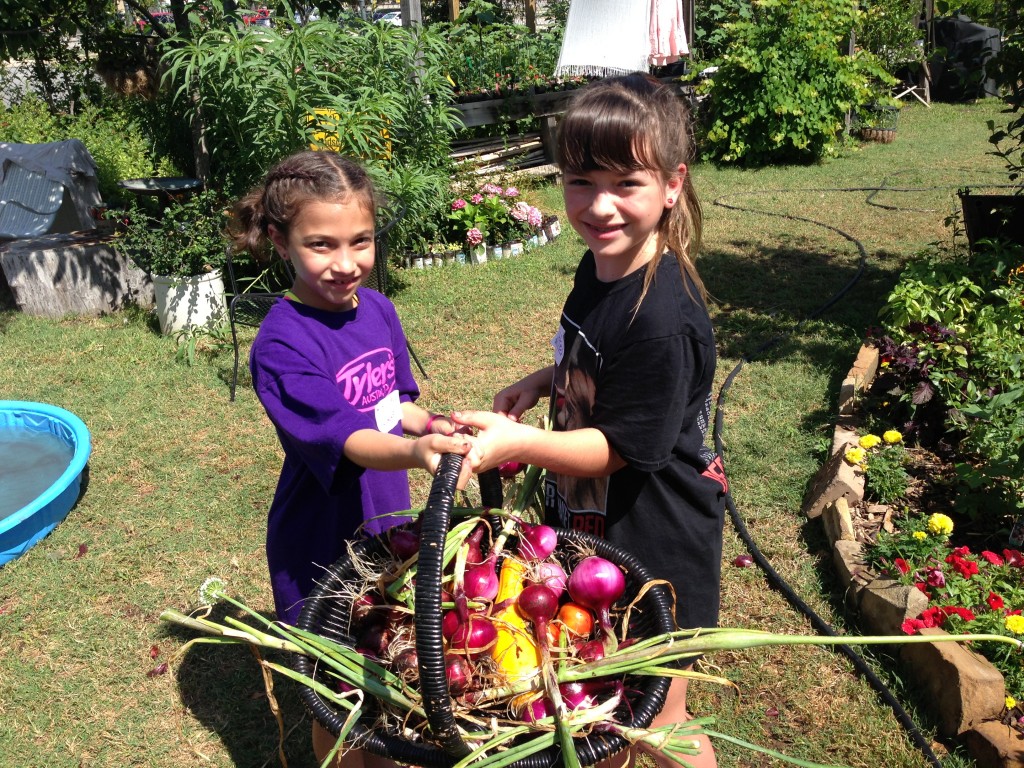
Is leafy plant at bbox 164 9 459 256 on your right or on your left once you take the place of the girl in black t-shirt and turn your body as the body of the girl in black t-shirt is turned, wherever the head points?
on your right

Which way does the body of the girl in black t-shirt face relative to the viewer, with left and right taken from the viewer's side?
facing the viewer and to the left of the viewer

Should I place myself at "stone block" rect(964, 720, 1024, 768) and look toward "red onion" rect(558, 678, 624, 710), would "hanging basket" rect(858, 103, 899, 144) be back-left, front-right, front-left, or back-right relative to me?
back-right

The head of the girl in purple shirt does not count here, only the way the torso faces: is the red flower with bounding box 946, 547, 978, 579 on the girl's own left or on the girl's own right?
on the girl's own left

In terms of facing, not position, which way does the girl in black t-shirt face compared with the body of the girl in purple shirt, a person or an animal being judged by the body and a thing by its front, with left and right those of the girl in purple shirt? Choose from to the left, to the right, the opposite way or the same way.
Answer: to the right

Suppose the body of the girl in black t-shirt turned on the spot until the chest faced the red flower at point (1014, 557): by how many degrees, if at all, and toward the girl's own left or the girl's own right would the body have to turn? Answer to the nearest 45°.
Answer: approximately 180°

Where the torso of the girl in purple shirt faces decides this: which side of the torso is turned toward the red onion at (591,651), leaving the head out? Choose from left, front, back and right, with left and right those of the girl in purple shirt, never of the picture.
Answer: front

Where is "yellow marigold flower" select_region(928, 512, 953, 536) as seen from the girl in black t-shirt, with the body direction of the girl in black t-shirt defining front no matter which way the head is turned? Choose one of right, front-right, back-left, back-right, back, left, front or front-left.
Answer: back

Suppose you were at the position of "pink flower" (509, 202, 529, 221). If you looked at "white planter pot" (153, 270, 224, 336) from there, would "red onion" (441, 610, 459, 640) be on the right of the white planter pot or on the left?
left

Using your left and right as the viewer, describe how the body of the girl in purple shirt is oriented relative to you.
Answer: facing the viewer and to the right of the viewer

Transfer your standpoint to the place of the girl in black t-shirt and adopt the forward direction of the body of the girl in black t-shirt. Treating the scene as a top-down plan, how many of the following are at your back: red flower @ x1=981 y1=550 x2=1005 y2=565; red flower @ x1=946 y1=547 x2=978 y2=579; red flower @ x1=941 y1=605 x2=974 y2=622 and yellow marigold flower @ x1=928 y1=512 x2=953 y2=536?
4

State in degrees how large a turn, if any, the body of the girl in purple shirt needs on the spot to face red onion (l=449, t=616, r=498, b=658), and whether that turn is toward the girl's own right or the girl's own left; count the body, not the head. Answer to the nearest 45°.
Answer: approximately 45° to the girl's own right

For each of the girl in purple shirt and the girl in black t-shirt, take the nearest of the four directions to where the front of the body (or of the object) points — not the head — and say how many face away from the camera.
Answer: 0
